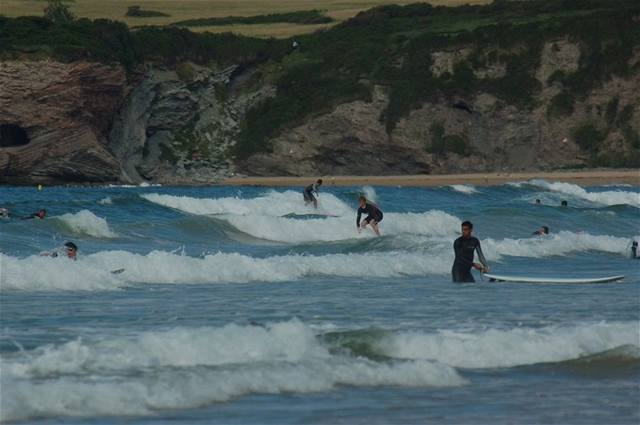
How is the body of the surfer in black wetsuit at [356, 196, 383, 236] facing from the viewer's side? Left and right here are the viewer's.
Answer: facing the viewer and to the left of the viewer

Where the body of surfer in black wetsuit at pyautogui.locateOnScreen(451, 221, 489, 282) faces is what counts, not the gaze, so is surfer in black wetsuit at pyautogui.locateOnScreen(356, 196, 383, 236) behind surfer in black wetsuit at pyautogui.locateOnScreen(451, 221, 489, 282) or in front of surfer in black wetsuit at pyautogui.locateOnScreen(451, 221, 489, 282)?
behind

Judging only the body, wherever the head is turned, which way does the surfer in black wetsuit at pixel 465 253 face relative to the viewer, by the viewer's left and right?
facing the viewer and to the right of the viewer

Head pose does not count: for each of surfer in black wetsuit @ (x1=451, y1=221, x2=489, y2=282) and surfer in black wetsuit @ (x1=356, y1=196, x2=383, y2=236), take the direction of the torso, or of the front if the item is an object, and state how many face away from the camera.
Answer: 0

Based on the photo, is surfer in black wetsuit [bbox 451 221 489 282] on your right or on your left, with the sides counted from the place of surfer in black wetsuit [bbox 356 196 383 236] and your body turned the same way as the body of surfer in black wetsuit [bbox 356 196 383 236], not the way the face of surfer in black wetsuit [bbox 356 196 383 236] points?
on your left
